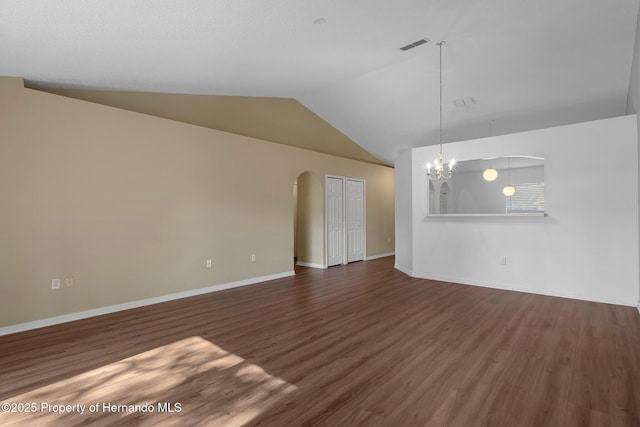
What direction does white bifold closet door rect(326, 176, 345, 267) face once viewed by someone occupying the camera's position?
facing the viewer and to the right of the viewer

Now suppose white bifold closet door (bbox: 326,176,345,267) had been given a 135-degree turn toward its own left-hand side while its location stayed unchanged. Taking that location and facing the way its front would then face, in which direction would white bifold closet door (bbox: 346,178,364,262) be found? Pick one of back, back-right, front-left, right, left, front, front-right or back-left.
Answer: front-right

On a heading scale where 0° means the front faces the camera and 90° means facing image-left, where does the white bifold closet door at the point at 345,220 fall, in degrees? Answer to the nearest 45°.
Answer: approximately 315°

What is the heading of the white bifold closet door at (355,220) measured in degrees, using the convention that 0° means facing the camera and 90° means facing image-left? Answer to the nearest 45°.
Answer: approximately 315°
